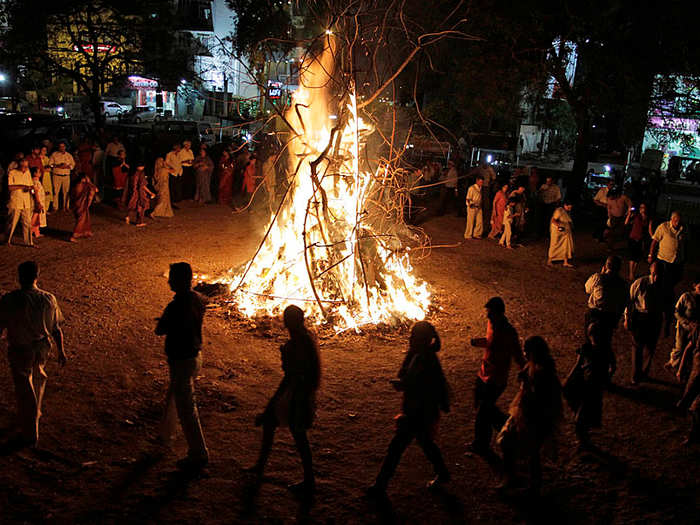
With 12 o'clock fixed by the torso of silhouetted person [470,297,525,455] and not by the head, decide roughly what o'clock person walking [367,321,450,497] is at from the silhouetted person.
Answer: The person walking is roughly at 10 o'clock from the silhouetted person.

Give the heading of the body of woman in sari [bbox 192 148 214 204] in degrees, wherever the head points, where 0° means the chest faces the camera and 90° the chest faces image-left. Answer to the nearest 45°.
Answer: approximately 0°

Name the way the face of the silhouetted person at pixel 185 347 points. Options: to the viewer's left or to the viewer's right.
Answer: to the viewer's left

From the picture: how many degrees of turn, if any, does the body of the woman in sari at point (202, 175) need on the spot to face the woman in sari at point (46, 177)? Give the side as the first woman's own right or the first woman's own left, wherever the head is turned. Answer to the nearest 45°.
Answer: approximately 45° to the first woman's own right

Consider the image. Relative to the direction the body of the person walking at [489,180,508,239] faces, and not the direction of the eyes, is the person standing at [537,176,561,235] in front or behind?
behind

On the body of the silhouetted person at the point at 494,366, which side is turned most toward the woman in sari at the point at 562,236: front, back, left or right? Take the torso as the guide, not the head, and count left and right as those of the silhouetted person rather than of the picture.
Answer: right

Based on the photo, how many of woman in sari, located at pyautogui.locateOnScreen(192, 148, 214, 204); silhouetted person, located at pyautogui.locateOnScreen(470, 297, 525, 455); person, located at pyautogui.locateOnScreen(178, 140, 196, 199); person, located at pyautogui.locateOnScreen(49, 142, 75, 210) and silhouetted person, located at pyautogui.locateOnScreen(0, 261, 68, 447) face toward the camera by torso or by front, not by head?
3

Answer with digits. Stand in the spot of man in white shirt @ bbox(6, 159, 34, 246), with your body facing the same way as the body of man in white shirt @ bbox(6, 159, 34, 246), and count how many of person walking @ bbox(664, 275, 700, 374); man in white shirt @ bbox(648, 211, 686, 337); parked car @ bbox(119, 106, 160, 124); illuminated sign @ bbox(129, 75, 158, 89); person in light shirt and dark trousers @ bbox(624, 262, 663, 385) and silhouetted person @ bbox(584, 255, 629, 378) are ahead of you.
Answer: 4
